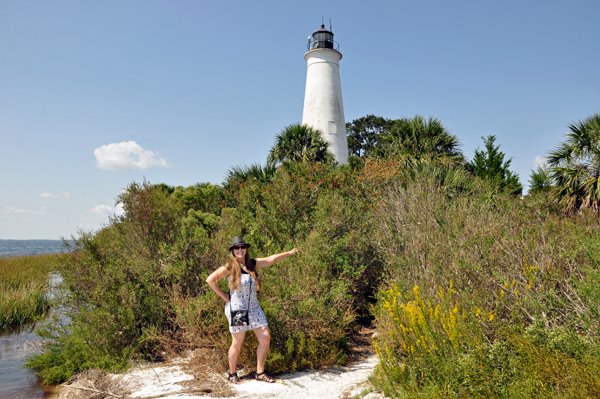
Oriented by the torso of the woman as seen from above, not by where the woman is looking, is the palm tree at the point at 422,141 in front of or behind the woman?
behind

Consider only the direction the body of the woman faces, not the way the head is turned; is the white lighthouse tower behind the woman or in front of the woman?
behind

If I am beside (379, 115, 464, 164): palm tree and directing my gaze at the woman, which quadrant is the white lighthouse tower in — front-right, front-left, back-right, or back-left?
back-right

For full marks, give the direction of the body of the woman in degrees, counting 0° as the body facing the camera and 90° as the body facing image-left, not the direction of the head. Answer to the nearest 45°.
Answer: approximately 0°

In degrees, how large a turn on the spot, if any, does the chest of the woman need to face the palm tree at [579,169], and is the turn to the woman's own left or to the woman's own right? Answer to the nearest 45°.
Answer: approximately 135° to the woman's own left

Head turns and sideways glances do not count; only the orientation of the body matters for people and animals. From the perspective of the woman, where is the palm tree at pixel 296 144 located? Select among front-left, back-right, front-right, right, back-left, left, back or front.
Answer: back
